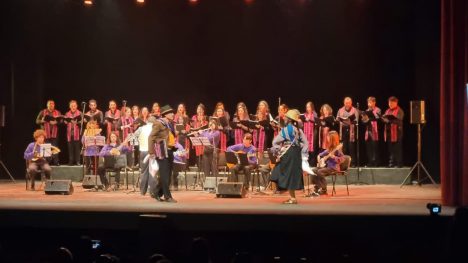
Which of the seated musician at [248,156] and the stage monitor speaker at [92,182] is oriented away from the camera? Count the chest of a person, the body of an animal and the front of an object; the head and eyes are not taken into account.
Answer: the stage monitor speaker

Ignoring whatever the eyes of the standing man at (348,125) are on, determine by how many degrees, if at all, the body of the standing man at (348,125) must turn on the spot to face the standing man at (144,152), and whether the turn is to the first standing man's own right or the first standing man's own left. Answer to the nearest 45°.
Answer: approximately 45° to the first standing man's own right

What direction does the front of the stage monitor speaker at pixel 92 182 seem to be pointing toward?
away from the camera

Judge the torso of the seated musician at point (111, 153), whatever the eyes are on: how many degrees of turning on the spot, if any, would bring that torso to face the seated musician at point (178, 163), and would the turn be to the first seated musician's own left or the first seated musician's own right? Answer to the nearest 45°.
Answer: approximately 90° to the first seated musician's own left

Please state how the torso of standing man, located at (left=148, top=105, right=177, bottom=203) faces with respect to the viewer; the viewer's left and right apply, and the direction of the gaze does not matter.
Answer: facing to the right of the viewer

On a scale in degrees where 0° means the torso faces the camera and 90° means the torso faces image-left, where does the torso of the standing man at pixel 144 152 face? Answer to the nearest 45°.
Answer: approximately 270°

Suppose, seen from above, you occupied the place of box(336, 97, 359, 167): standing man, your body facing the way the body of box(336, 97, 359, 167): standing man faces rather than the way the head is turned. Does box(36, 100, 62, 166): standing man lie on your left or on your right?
on your right

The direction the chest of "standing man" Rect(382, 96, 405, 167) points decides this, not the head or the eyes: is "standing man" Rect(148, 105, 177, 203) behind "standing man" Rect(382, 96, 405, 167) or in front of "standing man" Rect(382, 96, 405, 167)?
in front

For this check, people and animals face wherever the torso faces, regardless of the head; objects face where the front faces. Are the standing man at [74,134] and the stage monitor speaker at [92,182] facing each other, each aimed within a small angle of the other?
yes

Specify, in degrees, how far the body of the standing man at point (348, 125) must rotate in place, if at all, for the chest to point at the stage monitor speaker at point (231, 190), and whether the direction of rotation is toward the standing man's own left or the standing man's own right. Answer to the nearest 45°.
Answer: approximately 45° to the standing man's own right

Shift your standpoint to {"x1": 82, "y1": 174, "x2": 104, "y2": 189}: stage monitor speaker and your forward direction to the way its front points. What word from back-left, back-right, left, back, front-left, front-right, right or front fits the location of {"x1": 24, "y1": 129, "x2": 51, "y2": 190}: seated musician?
left

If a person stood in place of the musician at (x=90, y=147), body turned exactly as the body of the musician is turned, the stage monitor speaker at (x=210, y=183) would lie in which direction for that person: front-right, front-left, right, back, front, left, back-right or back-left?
front-left
